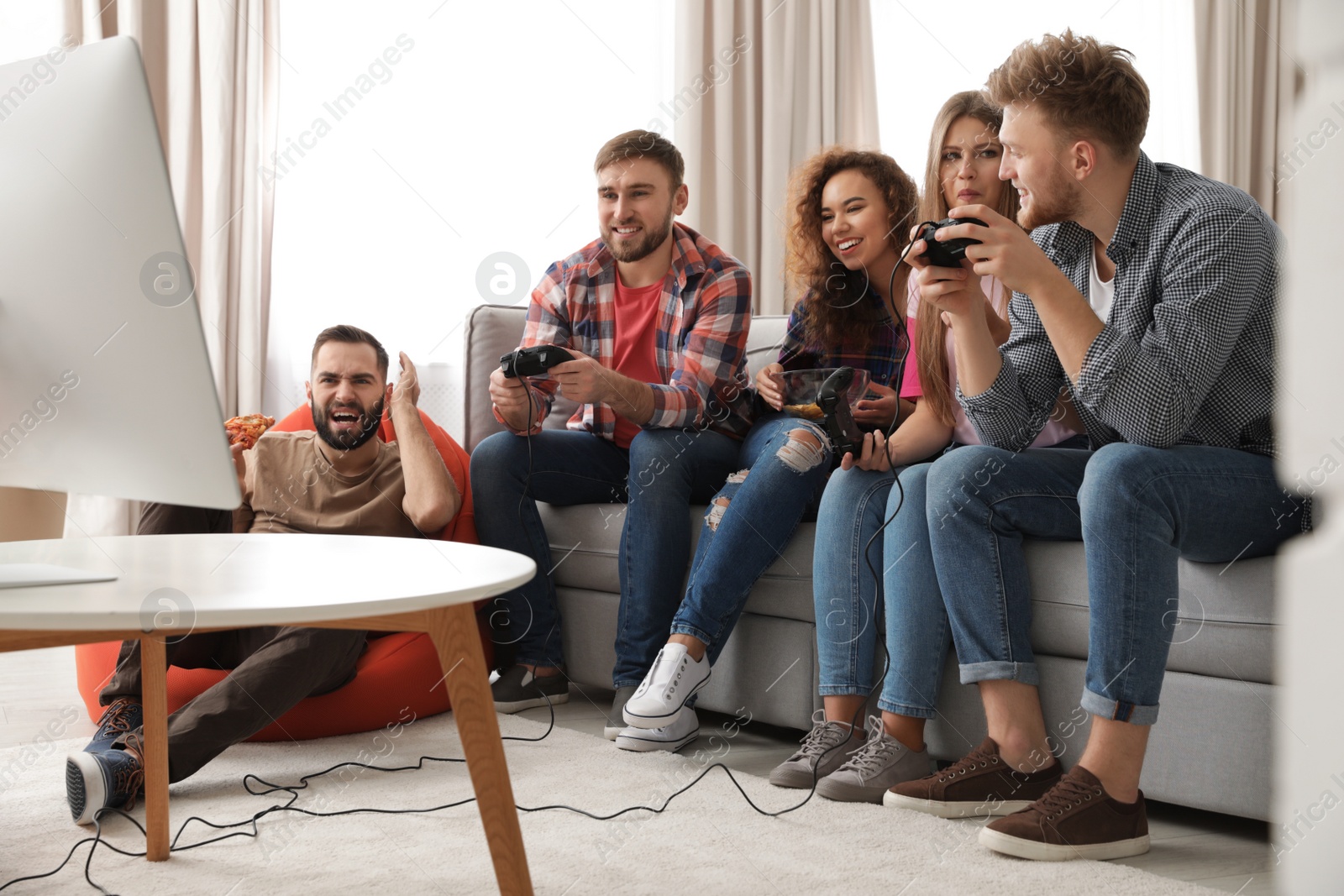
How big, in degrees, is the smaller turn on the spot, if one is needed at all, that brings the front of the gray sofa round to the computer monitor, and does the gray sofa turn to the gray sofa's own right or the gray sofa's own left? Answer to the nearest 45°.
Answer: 0° — it already faces it

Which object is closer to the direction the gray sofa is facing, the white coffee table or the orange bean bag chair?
the white coffee table

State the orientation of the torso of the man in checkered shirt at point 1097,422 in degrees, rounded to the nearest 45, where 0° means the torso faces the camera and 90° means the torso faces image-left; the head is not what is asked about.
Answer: approximately 45°

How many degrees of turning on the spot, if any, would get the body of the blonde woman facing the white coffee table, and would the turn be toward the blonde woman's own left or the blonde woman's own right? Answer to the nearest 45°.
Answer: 0° — they already face it

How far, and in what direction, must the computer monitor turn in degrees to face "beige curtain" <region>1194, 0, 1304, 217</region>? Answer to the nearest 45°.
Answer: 0° — it already faces it

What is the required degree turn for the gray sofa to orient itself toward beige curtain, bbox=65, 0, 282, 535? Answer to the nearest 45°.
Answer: approximately 90° to its right

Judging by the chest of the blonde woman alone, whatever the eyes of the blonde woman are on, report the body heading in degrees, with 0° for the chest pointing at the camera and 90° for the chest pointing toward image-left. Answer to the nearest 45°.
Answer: approximately 45°

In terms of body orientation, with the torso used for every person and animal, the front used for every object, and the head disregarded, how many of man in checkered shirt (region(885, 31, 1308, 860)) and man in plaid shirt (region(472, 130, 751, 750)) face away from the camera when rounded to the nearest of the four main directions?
0

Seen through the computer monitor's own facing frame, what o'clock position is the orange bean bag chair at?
The orange bean bag chair is roughly at 11 o'clock from the computer monitor.

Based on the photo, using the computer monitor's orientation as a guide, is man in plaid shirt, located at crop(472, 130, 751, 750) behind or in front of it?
in front
